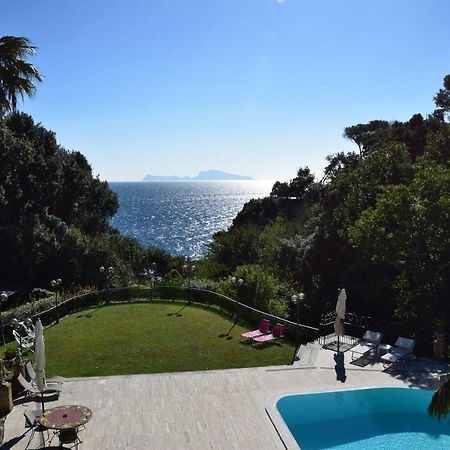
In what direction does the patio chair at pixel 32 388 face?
to the viewer's right

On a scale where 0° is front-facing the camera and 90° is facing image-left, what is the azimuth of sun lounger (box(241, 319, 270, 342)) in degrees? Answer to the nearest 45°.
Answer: approximately 45°

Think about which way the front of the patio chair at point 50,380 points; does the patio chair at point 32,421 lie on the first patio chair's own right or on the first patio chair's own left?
on the first patio chair's own right

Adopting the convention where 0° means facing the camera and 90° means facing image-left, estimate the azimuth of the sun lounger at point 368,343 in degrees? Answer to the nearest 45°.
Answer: approximately 45°

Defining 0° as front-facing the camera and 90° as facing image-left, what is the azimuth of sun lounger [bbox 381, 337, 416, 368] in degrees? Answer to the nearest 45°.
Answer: approximately 45°

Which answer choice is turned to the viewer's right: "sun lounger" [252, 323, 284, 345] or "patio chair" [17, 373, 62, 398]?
the patio chair

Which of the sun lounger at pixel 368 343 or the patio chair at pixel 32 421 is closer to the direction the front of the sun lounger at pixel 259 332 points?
the patio chair

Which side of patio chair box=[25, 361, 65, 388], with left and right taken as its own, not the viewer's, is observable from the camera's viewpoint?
right

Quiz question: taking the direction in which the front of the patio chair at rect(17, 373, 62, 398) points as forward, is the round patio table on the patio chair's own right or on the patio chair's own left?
on the patio chair's own right

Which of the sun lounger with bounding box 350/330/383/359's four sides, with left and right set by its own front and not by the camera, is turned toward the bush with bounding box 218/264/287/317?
right
